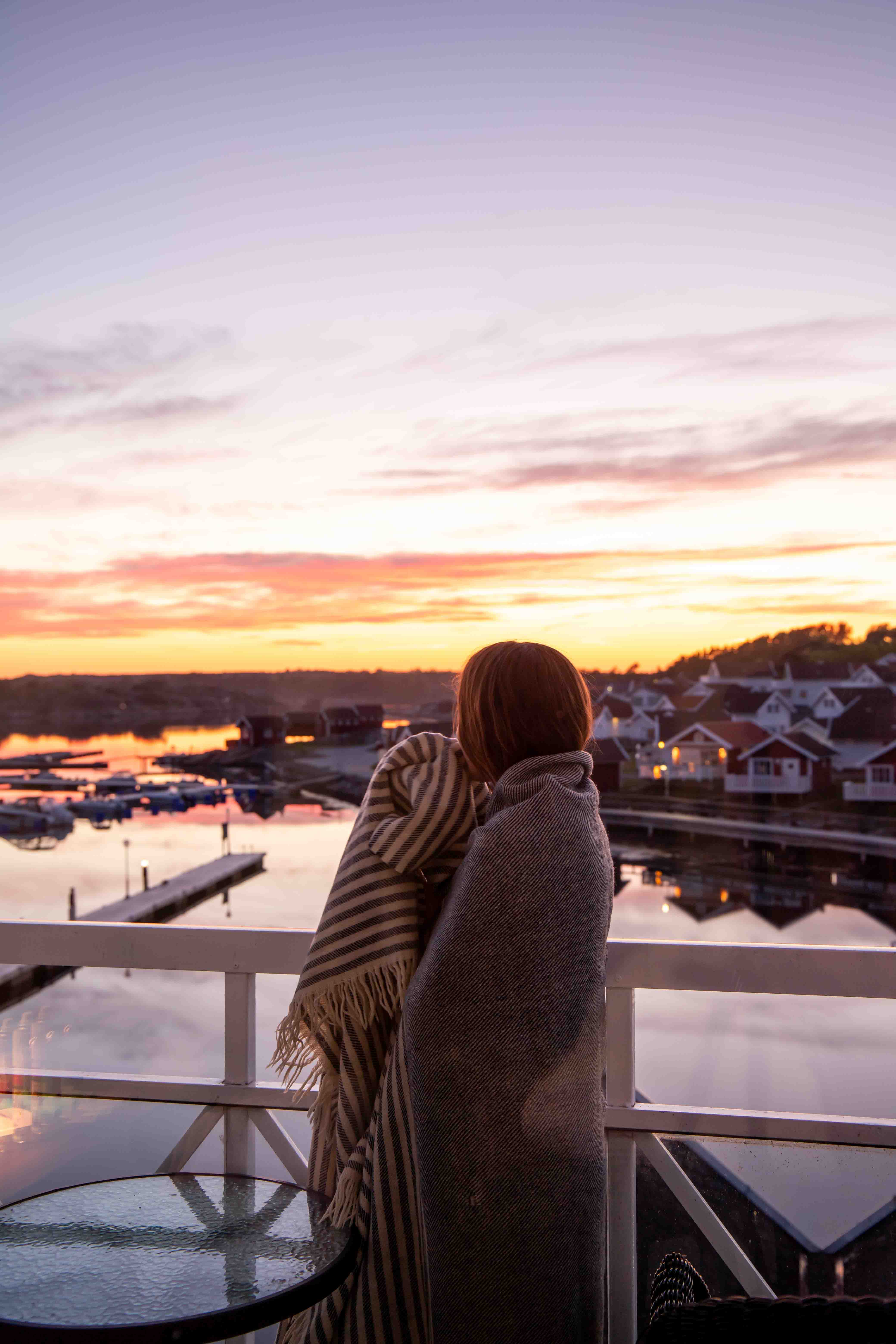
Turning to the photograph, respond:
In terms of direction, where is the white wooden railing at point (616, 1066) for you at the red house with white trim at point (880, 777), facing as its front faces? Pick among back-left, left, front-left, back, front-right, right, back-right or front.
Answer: front

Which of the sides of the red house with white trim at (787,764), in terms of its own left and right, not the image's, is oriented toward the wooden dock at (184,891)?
front

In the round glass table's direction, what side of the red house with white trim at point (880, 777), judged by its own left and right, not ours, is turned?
front

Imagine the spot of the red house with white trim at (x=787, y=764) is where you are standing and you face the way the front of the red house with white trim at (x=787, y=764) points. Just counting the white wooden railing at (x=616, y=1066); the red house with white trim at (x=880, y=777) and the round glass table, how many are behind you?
0

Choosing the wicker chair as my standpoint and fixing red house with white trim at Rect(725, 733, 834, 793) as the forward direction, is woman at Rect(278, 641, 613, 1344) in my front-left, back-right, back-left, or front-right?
front-left

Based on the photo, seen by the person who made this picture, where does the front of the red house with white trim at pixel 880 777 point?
facing the viewer

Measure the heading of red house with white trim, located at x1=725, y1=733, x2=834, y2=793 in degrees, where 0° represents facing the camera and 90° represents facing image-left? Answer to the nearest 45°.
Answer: approximately 0°

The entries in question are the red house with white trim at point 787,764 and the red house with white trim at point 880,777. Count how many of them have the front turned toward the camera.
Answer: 2

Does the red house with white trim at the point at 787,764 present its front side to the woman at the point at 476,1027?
yes

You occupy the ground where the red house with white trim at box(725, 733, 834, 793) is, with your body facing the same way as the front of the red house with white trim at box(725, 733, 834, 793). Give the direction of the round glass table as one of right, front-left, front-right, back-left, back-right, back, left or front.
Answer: front

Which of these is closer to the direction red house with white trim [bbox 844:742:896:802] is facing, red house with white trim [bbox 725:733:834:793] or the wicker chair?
the wicker chair

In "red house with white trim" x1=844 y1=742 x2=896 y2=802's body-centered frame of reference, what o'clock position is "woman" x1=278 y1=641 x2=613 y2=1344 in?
The woman is roughly at 12 o'clock from the red house with white trim.

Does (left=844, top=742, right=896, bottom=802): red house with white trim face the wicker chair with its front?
yes

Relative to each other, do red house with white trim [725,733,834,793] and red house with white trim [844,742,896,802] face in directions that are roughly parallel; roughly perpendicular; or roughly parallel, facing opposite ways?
roughly parallel

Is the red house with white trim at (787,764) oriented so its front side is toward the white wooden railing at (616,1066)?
yes

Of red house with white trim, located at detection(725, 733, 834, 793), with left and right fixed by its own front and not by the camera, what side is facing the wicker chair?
front
